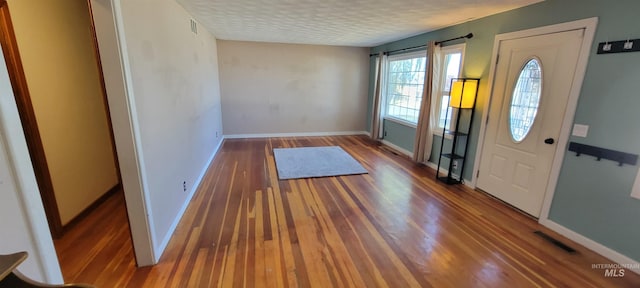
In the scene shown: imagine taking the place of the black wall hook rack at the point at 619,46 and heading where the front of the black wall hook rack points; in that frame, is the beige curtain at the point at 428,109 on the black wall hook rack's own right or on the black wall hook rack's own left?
on the black wall hook rack's own right

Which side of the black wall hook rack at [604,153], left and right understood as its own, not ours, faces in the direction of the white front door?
right

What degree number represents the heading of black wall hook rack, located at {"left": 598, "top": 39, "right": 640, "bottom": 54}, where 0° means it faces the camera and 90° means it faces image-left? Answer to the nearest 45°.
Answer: approximately 45°

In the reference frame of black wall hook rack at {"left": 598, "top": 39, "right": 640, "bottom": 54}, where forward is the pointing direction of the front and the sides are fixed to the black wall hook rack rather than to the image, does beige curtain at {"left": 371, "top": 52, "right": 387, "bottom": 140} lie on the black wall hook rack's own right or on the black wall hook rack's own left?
on the black wall hook rack's own right

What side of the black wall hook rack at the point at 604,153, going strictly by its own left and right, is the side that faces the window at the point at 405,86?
right

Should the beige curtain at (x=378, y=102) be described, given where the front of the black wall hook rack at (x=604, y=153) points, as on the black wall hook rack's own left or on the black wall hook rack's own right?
on the black wall hook rack's own right

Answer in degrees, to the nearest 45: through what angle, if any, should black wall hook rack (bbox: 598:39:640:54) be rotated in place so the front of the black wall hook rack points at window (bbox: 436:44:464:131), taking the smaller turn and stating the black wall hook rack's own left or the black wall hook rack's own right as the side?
approximately 90° to the black wall hook rack's own right

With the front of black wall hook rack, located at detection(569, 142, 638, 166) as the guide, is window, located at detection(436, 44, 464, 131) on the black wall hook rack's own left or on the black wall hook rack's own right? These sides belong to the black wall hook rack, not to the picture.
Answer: on the black wall hook rack's own right
